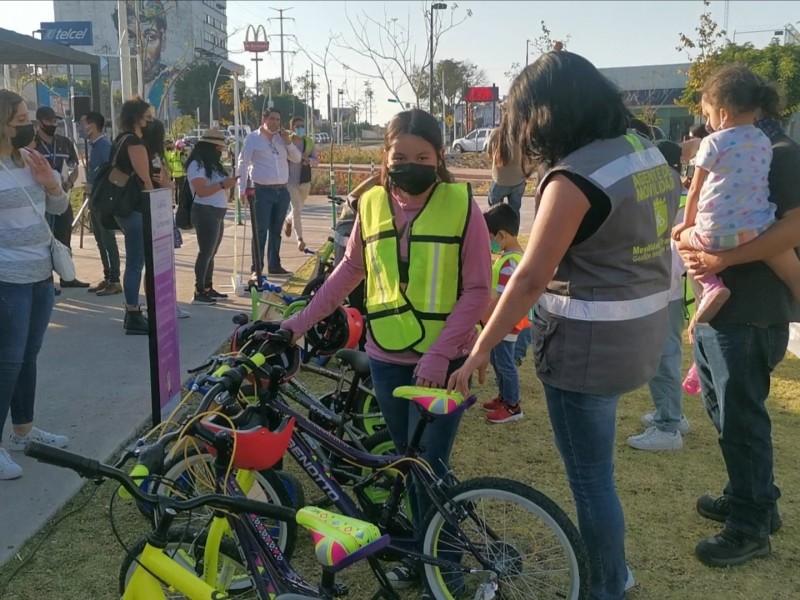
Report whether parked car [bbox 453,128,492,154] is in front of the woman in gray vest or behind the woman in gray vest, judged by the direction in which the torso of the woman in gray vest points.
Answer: in front

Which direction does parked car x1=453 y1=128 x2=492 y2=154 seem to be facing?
to the viewer's left

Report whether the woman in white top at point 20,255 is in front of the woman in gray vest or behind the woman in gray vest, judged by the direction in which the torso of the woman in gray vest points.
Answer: in front

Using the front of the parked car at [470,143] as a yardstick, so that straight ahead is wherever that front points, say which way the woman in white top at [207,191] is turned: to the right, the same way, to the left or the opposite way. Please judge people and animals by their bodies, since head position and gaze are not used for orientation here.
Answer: the opposite way

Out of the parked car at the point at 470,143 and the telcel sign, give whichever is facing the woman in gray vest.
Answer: the telcel sign

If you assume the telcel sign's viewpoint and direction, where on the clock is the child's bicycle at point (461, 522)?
The child's bicycle is roughly at 12 o'clock from the telcel sign.

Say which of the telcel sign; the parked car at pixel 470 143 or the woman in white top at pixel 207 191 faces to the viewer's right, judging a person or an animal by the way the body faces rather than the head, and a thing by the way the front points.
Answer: the woman in white top

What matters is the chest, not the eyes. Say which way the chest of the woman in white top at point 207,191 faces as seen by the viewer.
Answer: to the viewer's right

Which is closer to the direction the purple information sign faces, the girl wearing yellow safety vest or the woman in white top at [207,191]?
the girl wearing yellow safety vest

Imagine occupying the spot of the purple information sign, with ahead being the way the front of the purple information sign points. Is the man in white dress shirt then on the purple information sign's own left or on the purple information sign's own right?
on the purple information sign's own left

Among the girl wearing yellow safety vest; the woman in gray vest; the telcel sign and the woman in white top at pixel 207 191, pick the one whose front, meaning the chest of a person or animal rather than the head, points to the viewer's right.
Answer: the woman in white top

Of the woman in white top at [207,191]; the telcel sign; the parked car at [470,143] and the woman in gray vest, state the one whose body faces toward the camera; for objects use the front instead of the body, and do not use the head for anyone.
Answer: the telcel sign

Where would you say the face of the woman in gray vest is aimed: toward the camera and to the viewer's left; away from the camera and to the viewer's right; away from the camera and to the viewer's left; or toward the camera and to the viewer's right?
away from the camera and to the viewer's left

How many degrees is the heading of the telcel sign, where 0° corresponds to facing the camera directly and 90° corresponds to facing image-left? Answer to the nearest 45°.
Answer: approximately 0°

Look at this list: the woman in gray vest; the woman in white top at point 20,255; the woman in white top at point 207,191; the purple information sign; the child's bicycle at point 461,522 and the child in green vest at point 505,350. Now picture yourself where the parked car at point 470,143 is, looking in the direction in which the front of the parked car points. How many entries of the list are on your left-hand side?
6
